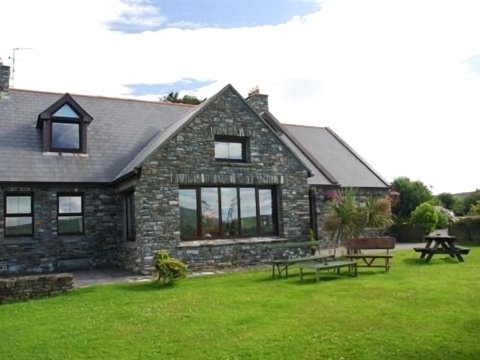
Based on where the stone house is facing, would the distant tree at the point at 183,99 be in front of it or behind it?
behind

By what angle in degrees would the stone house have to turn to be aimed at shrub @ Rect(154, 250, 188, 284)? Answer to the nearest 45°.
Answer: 0° — it already faces it

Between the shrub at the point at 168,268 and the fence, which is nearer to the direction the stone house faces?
the shrub

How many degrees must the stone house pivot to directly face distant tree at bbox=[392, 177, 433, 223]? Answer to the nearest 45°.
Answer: approximately 135° to its left

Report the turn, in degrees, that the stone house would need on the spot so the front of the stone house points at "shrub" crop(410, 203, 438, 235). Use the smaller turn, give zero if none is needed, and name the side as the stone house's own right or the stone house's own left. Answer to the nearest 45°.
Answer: approximately 135° to the stone house's own left

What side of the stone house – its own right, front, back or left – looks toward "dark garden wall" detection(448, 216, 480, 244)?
left

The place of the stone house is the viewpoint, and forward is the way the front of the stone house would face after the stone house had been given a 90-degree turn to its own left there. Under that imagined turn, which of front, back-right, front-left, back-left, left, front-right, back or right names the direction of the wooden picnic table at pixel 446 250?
front

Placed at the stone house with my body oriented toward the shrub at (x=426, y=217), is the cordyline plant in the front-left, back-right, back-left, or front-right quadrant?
front-right

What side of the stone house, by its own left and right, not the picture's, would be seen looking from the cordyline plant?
left

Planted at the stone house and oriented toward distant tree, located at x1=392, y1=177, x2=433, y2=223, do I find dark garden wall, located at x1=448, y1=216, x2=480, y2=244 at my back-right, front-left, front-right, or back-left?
front-right

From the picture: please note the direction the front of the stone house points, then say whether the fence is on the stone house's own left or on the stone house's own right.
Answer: on the stone house's own left

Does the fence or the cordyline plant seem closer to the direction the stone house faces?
the cordyline plant

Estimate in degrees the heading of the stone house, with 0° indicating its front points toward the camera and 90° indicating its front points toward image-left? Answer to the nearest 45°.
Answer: approximately 0°
